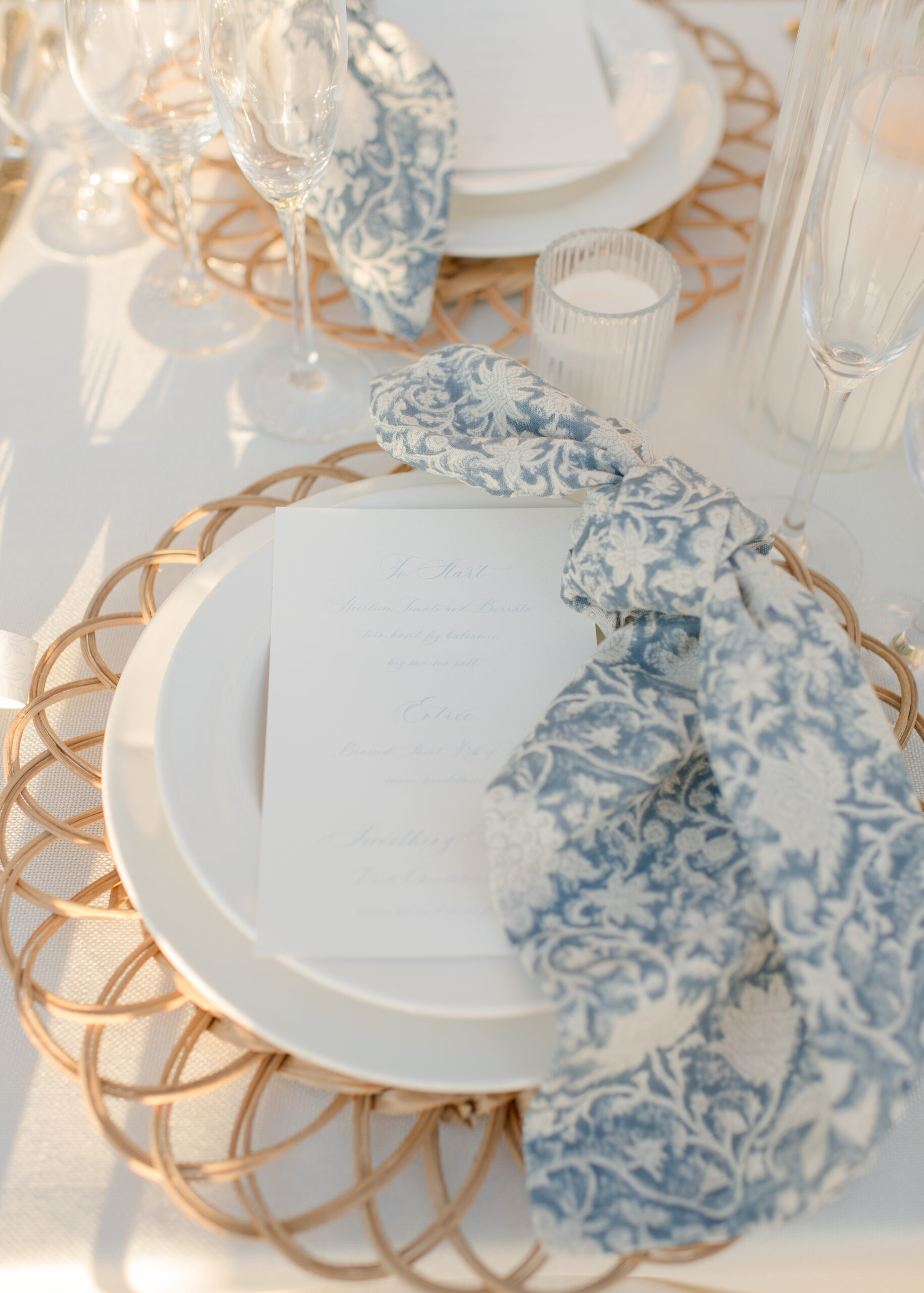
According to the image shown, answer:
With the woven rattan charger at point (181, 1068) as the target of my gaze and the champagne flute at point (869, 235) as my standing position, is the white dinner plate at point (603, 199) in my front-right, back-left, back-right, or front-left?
back-right

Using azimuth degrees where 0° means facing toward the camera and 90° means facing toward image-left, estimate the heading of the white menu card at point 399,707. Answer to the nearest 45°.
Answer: approximately 0°
